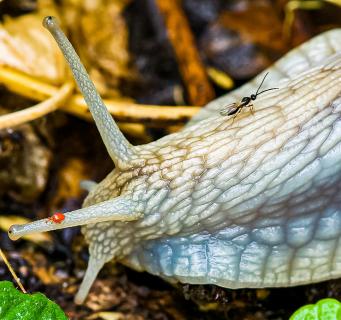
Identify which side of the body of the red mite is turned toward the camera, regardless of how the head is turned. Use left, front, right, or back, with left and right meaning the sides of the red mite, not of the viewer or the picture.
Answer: left

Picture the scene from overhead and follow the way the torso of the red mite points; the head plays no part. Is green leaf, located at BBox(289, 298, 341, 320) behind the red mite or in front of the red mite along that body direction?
behind
